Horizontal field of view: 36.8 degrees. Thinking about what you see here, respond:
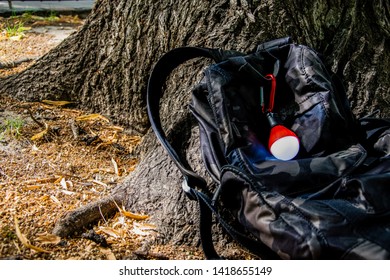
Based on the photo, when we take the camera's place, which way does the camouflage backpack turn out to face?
facing the viewer and to the right of the viewer

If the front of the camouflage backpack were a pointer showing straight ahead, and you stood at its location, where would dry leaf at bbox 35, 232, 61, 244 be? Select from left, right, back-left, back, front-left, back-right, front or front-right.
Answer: back-right

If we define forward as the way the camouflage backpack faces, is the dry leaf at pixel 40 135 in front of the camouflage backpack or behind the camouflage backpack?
behind

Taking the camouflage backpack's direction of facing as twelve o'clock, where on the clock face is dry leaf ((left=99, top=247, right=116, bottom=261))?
The dry leaf is roughly at 2 o'clock from the camouflage backpack.

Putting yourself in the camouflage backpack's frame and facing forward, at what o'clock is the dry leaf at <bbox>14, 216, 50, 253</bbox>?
The dry leaf is roughly at 2 o'clock from the camouflage backpack.

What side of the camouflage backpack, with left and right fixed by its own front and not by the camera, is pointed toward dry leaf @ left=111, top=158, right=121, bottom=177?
back

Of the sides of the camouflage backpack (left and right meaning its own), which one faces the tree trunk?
back

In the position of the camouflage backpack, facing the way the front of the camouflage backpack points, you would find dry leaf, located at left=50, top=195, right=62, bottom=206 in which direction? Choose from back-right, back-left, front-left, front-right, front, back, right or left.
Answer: back-right
